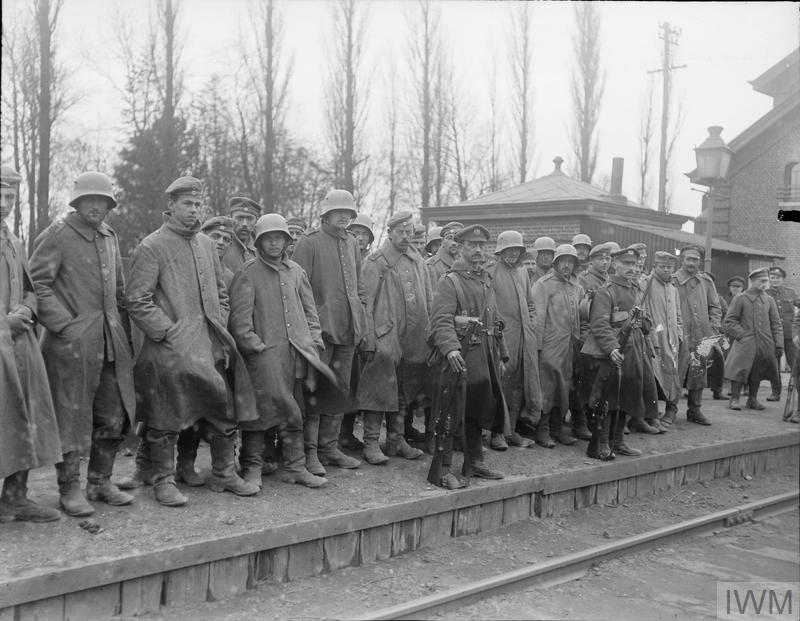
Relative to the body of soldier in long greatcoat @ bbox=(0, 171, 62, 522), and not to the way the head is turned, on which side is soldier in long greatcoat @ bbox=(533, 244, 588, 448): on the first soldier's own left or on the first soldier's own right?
on the first soldier's own left

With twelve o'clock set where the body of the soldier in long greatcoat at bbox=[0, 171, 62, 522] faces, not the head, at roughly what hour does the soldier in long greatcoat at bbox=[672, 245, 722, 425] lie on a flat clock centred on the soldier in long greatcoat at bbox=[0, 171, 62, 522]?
the soldier in long greatcoat at bbox=[672, 245, 722, 425] is roughly at 10 o'clock from the soldier in long greatcoat at bbox=[0, 171, 62, 522].

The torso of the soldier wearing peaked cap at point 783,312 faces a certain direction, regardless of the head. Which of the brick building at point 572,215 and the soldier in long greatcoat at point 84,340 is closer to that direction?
the soldier in long greatcoat

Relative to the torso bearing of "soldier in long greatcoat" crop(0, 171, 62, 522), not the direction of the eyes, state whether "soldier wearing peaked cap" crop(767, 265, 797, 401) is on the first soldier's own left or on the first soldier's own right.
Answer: on the first soldier's own left

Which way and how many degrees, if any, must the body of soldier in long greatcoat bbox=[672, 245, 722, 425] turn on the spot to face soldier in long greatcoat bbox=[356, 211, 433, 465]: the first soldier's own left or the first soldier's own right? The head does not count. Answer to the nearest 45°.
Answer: approximately 45° to the first soldier's own right

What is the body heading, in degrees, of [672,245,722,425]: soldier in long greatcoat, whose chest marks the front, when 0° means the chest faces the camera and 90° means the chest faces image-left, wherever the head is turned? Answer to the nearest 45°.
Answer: approximately 0°

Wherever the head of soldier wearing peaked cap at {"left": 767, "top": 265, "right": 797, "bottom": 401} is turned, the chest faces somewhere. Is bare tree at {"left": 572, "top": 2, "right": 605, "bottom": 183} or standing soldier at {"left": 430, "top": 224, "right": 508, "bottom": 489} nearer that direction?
the standing soldier

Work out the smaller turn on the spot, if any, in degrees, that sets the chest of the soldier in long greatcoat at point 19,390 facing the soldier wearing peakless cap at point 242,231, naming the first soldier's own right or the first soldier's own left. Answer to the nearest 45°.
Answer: approximately 90° to the first soldier's own left
